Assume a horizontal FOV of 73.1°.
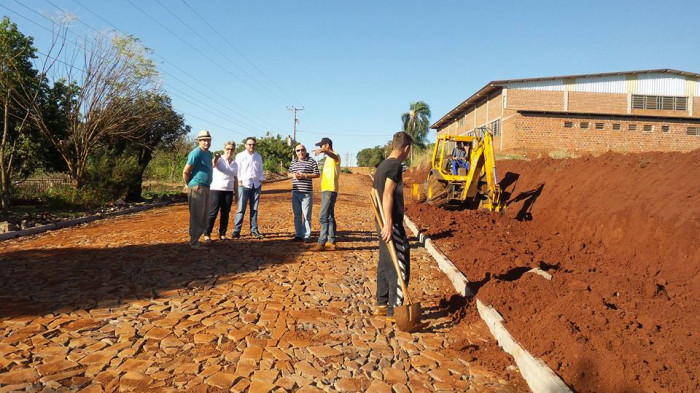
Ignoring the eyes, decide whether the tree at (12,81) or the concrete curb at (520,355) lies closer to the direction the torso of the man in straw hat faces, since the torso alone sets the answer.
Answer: the concrete curb

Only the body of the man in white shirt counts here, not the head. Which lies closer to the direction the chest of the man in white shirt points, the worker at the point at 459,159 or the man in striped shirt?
the man in striped shirt

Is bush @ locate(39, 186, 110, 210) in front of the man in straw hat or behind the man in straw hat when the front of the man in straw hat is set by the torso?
behind

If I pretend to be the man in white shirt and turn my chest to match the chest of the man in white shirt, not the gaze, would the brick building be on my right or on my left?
on my left

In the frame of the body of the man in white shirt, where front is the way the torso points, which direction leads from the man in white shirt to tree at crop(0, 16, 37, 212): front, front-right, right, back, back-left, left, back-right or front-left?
back-right

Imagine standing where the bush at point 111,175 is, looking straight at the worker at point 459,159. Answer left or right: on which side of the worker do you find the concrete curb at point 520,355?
right
